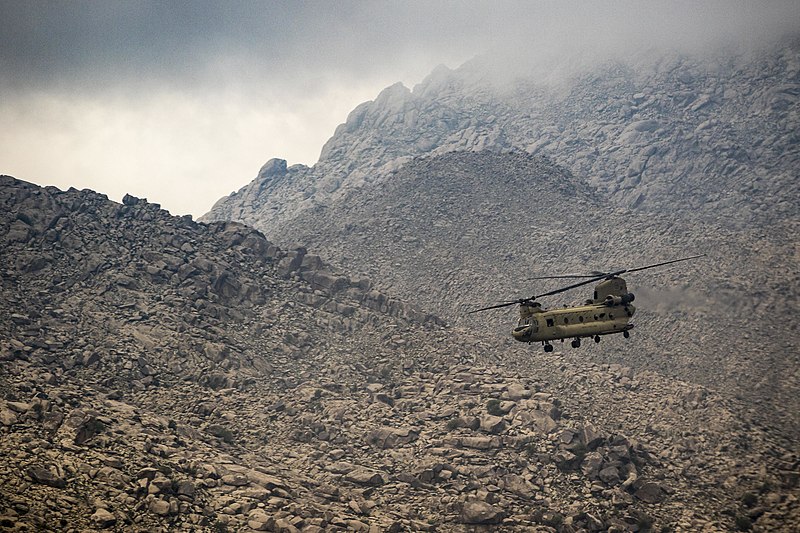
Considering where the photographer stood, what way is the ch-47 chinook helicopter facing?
facing the viewer and to the left of the viewer
